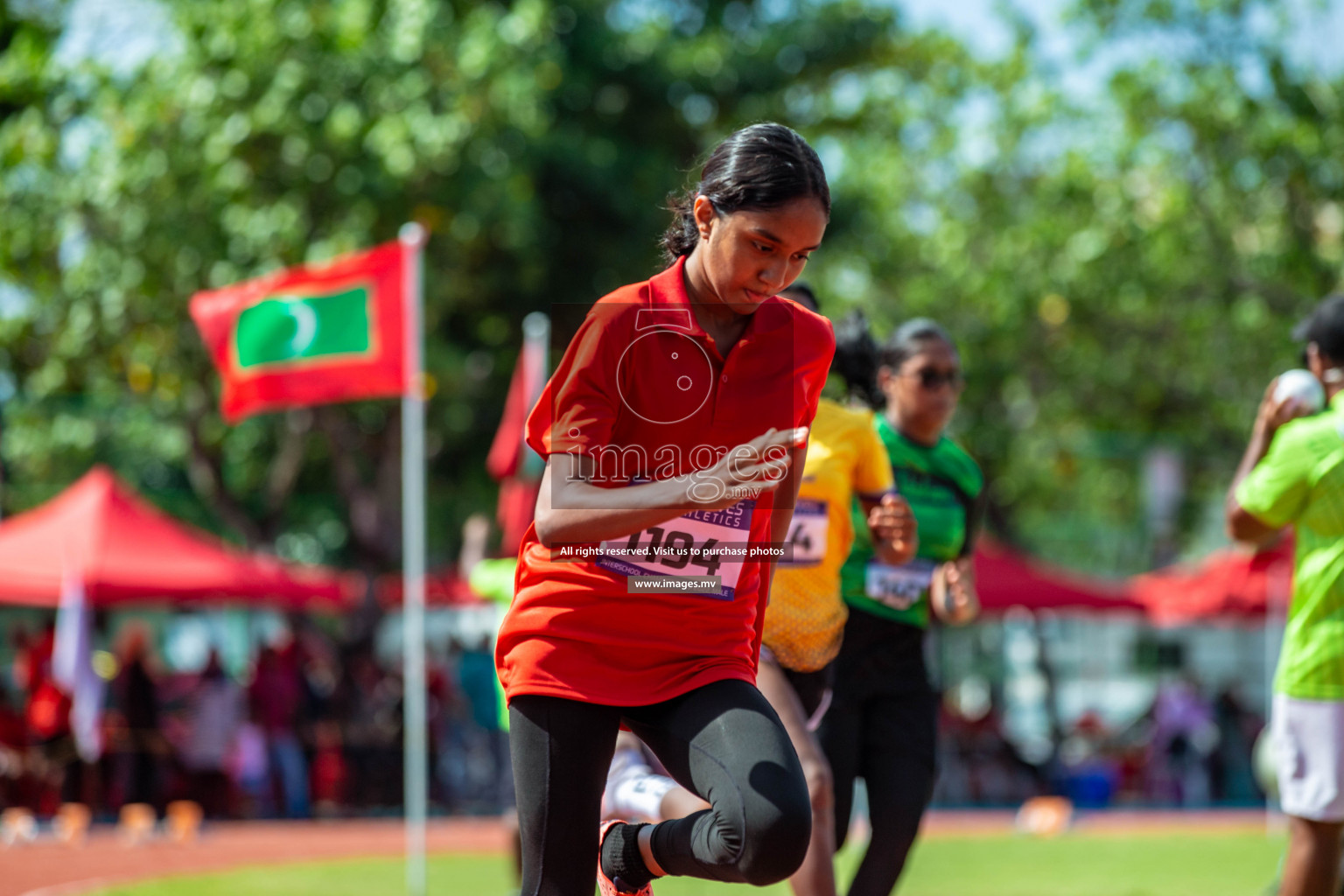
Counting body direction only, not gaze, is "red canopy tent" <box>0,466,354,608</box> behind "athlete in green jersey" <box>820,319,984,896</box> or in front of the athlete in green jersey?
behind

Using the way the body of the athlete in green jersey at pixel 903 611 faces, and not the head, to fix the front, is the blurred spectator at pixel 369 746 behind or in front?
behind

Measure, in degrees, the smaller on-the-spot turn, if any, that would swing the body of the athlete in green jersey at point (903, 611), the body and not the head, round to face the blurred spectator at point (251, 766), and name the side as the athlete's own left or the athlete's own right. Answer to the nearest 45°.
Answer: approximately 180°

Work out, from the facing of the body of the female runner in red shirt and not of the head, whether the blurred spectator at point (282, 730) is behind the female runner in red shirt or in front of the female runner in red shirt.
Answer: behind

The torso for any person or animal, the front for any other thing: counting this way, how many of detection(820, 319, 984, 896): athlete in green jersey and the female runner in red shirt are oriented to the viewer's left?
0

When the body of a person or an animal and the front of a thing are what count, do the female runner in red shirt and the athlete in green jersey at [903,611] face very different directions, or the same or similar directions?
same or similar directions

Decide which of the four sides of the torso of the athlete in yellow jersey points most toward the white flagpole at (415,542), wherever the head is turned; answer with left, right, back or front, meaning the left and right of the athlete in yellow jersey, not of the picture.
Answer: right

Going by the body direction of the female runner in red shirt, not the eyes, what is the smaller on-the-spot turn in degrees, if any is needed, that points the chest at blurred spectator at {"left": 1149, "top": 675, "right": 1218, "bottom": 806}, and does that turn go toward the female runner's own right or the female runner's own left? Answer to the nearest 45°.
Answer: approximately 135° to the female runner's own left

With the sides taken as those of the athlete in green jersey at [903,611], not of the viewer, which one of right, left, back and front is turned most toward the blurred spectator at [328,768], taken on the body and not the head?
back

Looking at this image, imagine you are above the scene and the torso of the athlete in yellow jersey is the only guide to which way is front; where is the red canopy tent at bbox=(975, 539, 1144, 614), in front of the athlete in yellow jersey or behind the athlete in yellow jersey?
behind

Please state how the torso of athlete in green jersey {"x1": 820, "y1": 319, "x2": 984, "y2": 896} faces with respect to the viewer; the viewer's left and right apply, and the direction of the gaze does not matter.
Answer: facing the viewer and to the right of the viewer

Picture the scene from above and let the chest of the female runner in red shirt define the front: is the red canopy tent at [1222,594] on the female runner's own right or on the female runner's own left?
on the female runner's own left
